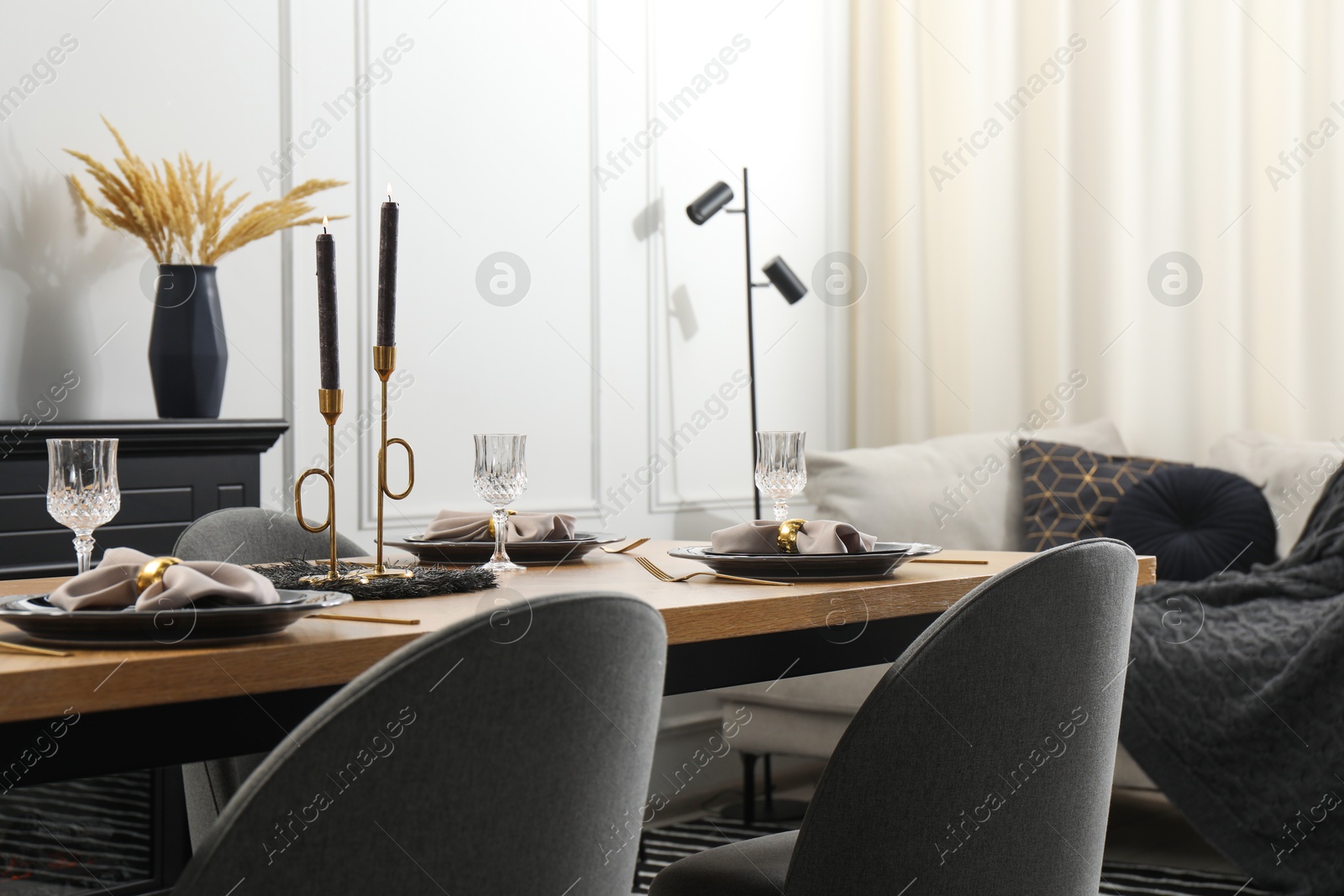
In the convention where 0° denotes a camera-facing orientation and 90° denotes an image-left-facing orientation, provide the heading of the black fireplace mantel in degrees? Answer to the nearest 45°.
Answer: approximately 0°

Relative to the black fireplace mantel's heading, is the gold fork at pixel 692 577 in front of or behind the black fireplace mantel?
in front

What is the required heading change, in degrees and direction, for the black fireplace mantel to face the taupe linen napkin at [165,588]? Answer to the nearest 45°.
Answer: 0° — it already faces it

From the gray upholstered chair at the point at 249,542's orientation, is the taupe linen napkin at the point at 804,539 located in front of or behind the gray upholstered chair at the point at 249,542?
in front

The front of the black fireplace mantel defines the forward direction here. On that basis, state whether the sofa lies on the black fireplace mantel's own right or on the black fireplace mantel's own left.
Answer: on the black fireplace mantel's own left

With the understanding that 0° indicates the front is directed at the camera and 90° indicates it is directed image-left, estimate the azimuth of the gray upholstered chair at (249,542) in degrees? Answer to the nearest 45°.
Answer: approximately 315°

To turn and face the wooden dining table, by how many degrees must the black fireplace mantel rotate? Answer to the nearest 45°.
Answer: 0° — it already faces it

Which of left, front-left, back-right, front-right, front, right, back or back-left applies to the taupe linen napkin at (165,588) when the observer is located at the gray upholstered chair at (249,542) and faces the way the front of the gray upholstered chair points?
front-right
